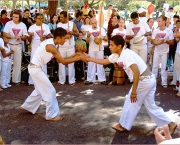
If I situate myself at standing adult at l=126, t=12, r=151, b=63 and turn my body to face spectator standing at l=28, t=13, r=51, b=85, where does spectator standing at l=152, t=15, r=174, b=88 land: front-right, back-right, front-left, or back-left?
back-left

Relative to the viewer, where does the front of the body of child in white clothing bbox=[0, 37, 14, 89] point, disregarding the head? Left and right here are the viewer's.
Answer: facing the viewer and to the right of the viewer

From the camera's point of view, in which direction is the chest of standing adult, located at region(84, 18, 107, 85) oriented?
toward the camera

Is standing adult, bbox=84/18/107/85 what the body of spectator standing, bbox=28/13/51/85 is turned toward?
no

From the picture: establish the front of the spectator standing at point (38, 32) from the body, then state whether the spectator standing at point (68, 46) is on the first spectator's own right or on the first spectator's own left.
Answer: on the first spectator's own left

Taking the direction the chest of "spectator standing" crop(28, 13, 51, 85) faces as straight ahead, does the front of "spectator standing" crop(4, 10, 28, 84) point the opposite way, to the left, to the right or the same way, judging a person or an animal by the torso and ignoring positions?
the same way

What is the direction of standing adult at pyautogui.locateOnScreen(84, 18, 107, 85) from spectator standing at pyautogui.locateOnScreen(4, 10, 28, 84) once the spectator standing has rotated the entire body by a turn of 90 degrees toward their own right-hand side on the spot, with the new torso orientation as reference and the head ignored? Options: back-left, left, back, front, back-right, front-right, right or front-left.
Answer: back

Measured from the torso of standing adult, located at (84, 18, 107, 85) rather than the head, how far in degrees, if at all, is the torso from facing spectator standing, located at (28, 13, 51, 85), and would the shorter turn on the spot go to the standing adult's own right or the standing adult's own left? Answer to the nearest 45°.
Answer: approximately 90° to the standing adult's own right

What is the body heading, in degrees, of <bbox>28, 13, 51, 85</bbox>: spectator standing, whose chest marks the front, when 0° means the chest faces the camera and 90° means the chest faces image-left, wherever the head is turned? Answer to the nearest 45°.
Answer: approximately 0°

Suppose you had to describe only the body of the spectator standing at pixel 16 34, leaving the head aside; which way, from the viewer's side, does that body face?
toward the camera

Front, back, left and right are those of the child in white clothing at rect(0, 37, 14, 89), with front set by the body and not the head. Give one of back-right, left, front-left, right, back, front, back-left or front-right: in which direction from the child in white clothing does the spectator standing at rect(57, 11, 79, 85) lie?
front-left

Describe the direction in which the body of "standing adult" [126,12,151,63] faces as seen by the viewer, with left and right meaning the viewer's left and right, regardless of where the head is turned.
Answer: facing the viewer

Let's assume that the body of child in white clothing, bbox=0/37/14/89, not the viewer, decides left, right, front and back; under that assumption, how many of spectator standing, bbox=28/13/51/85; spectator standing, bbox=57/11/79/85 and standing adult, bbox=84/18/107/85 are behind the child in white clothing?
0

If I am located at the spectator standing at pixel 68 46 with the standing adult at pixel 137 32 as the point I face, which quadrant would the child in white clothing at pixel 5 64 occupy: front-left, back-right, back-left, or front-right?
back-right

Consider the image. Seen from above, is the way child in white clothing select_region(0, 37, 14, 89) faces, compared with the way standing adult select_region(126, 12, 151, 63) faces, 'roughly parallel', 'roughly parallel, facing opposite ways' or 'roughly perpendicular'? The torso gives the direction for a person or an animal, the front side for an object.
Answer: roughly perpendicular

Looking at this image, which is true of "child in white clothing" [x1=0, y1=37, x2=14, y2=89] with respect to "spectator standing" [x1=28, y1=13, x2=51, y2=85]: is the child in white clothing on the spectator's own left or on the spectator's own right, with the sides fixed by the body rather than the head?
on the spectator's own right

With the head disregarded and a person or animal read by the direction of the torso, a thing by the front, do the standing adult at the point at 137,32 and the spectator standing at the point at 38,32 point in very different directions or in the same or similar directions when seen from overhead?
same or similar directions

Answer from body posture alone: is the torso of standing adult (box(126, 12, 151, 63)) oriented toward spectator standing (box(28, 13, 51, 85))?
no
